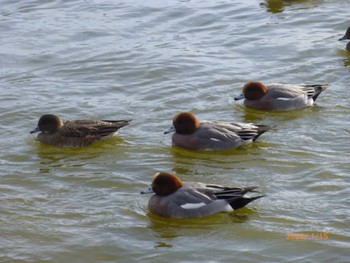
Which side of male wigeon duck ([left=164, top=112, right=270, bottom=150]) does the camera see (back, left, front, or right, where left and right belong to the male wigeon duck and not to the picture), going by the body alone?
left

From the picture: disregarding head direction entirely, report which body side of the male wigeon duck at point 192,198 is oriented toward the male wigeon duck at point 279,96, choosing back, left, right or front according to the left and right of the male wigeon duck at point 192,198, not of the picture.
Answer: right

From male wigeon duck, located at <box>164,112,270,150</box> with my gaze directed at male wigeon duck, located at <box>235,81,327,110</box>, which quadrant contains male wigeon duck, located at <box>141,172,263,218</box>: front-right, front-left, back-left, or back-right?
back-right

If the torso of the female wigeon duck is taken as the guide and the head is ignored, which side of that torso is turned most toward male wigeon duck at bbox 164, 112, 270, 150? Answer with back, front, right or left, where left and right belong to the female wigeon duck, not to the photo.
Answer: back

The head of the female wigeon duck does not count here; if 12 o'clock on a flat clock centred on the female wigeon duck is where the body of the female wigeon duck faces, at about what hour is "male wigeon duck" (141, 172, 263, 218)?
The male wigeon duck is roughly at 8 o'clock from the female wigeon duck.

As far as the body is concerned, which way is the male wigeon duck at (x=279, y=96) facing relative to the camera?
to the viewer's left

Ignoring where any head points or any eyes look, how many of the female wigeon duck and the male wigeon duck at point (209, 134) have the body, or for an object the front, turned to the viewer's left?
2

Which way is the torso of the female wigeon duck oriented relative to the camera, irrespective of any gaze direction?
to the viewer's left

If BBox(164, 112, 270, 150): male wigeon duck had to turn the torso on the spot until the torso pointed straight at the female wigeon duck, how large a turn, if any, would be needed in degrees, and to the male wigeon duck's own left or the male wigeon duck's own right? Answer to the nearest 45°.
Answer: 0° — it already faces it

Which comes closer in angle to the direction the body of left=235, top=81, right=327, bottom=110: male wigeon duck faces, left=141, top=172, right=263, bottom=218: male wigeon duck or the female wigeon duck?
the female wigeon duck

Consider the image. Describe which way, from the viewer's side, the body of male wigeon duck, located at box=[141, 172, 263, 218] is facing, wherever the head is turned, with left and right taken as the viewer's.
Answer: facing to the left of the viewer

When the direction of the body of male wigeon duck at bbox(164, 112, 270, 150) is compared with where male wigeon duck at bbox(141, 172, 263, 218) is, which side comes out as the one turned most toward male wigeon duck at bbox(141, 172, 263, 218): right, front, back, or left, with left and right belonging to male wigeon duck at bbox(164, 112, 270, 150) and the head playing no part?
left

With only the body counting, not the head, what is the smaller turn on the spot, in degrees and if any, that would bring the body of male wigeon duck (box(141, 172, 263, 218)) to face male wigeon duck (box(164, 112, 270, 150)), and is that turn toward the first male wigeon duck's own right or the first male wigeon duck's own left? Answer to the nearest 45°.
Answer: approximately 90° to the first male wigeon duck's own right
